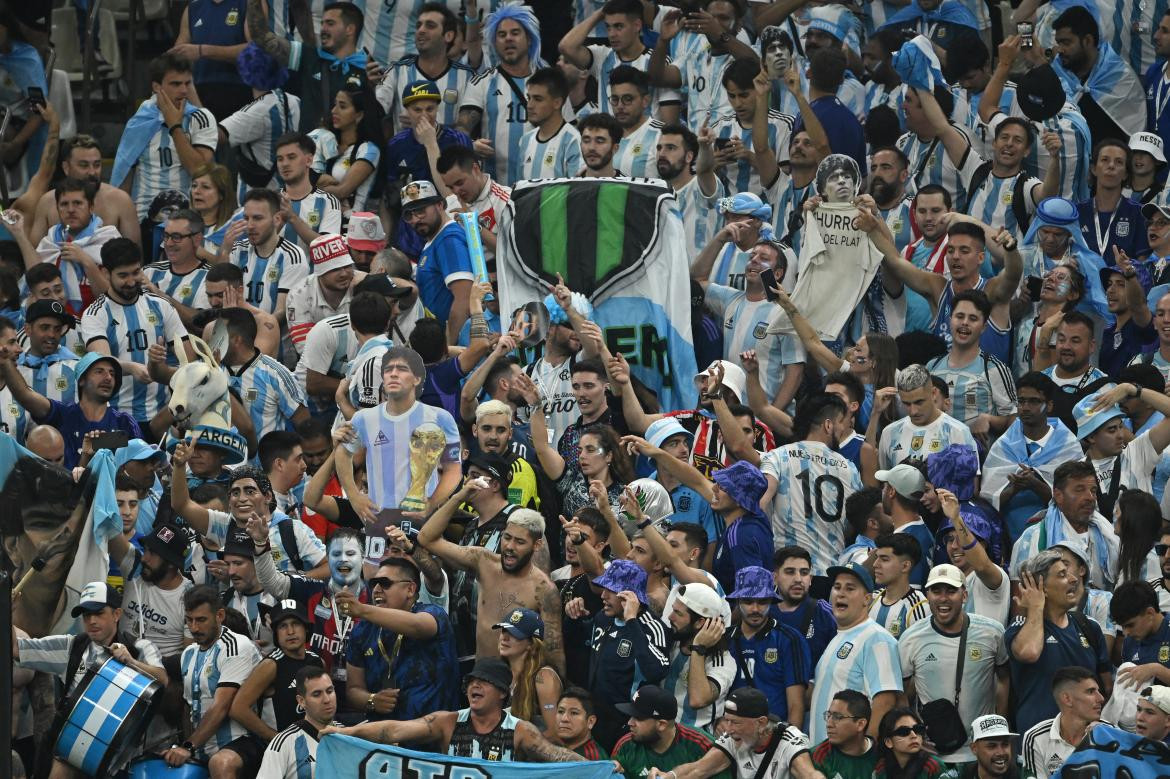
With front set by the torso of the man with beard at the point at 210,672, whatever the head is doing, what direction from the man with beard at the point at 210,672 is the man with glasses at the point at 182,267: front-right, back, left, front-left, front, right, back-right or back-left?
back-right

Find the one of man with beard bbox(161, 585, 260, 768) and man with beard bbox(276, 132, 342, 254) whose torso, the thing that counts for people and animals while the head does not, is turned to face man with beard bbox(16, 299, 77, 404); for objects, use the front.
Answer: man with beard bbox(276, 132, 342, 254)

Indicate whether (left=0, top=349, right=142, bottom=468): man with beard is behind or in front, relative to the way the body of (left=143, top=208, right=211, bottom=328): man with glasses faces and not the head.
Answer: in front

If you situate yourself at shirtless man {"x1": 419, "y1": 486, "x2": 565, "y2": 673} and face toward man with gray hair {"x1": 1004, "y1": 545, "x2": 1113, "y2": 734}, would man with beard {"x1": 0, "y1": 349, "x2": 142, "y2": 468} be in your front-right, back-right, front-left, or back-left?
back-left

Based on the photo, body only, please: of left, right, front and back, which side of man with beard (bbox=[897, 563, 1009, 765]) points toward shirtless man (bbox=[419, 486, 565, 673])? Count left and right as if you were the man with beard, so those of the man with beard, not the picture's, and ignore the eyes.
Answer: right

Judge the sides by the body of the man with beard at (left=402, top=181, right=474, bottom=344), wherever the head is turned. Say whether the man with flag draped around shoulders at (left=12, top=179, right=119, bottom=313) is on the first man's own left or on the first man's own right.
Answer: on the first man's own right

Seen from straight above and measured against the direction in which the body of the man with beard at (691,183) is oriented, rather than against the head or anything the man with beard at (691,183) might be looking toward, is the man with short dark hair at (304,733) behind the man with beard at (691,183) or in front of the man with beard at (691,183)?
in front
